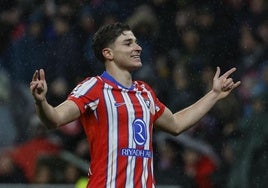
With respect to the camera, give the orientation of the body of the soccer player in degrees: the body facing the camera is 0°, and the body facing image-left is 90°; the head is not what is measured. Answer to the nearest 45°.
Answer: approximately 315°
